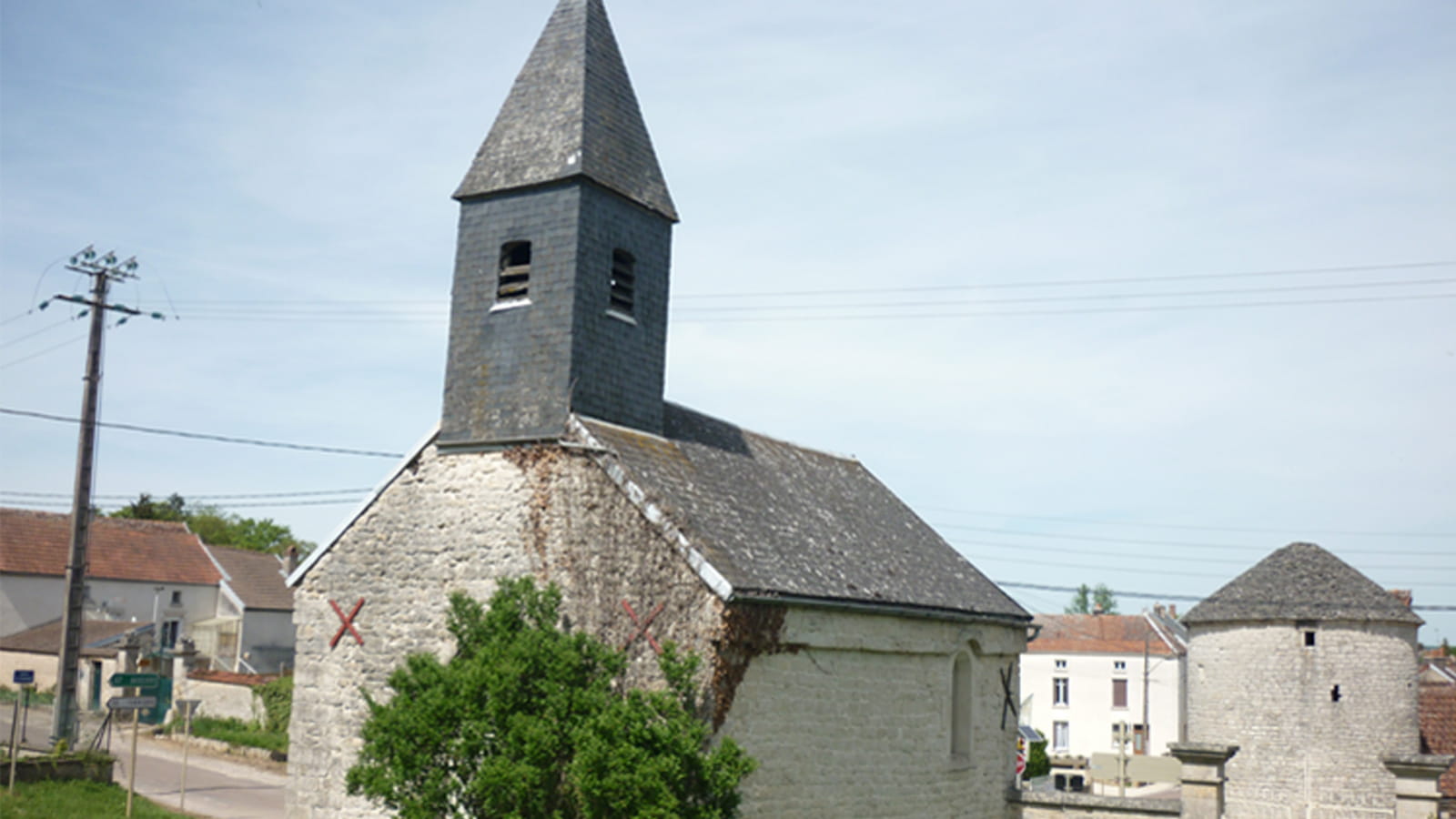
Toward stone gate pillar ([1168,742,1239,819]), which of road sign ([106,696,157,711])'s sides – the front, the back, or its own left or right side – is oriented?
left

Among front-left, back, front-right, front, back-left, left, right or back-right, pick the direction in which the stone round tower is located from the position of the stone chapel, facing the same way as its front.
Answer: back

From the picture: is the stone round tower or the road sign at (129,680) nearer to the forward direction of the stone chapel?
the road sign

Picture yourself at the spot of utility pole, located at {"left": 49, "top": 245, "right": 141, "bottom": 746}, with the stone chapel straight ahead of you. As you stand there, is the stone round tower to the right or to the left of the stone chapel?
left

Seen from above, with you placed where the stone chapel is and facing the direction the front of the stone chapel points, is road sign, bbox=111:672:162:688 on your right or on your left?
on your right

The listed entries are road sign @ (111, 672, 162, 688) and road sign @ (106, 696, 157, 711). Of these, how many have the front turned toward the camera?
2

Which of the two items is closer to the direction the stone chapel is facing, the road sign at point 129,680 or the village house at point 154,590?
the road sign

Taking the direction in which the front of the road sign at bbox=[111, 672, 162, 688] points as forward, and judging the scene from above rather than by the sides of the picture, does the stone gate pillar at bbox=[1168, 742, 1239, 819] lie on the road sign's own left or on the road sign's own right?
on the road sign's own left

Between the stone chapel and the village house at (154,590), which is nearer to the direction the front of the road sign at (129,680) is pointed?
the stone chapel

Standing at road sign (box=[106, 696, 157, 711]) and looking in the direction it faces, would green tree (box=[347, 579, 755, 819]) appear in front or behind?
in front

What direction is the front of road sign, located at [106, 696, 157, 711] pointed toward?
toward the camera

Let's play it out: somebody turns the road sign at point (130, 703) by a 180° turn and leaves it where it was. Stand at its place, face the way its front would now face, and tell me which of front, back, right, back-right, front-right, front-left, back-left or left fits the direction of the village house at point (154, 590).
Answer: front

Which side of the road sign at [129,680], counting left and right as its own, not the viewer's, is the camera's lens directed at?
front

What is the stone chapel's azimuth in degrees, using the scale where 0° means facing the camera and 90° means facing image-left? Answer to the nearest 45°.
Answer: approximately 45°

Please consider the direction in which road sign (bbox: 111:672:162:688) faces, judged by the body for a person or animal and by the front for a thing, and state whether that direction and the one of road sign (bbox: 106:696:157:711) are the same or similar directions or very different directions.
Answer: same or similar directions
